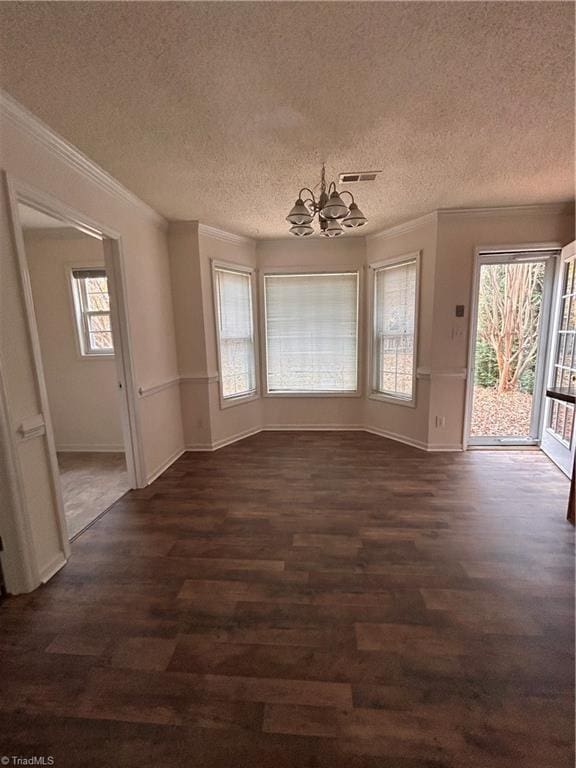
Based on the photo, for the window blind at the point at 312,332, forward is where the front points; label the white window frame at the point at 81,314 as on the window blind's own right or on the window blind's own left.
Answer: on the window blind's own right

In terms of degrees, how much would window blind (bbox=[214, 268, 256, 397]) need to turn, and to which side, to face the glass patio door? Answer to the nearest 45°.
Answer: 0° — it already faces it

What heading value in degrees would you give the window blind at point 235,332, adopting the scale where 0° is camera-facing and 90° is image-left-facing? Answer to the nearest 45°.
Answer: approximately 315°

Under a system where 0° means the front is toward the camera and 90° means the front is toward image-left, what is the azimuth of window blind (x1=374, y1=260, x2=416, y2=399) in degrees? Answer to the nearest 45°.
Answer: approximately 45°

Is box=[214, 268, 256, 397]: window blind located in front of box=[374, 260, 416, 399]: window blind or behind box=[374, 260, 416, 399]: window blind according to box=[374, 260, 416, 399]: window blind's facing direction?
in front

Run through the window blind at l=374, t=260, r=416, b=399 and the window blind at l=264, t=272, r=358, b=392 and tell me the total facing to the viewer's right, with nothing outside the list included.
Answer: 0

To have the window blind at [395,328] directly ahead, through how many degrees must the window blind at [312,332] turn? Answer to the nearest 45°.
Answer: approximately 90° to its left

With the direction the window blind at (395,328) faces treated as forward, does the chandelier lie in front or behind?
in front

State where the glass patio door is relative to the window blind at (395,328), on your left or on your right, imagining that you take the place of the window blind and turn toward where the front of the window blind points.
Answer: on your left

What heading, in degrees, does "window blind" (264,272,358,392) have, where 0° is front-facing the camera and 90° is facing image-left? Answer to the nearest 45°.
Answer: approximately 0°

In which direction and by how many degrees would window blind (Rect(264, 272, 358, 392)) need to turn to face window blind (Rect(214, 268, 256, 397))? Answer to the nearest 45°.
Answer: approximately 90° to its right

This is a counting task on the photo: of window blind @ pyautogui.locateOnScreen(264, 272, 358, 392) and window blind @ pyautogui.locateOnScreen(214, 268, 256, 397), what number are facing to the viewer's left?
0
